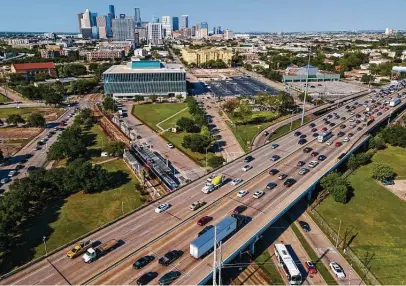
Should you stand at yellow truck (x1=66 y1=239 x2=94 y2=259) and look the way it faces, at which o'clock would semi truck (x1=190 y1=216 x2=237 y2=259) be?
The semi truck is roughly at 8 o'clock from the yellow truck.

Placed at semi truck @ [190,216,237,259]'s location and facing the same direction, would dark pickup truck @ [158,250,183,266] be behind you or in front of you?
behind

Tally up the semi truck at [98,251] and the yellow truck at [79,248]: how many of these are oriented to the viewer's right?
0

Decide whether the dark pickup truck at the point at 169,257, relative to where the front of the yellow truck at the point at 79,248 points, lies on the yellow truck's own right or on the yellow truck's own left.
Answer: on the yellow truck's own left

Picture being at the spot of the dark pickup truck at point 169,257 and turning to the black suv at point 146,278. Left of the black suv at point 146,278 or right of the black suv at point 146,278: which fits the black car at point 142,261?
right

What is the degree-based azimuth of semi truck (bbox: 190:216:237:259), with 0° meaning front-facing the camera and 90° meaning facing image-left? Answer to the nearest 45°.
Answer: approximately 225°

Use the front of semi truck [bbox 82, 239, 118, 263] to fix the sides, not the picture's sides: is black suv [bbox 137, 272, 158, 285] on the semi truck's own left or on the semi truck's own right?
on the semi truck's own left

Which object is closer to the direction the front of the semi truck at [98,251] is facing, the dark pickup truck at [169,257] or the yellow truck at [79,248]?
the yellow truck

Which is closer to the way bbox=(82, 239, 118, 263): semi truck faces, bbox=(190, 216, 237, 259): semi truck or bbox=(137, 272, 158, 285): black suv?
the black suv

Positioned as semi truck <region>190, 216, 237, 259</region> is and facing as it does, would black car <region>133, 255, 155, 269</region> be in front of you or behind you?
behind

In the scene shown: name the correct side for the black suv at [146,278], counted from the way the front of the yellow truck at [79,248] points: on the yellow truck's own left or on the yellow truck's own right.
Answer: on the yellow truck's own left

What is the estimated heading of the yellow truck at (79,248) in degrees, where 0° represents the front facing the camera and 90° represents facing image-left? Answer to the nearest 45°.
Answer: approximately 45°

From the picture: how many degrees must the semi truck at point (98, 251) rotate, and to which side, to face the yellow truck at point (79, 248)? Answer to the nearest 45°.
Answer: approximately 90° to its right

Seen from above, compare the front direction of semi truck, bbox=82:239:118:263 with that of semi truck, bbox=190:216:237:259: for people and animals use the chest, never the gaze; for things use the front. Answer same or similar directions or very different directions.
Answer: very different directions
